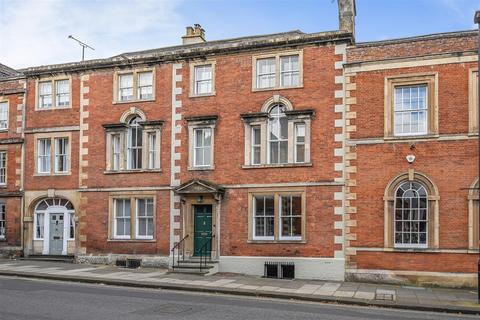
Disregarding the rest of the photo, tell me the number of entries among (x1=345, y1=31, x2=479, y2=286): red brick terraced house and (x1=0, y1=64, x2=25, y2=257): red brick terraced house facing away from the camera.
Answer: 0

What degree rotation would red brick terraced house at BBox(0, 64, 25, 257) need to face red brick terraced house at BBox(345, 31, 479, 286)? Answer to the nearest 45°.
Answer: approximately 90° to its left

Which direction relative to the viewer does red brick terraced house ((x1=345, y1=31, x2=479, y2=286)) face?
toward the camera

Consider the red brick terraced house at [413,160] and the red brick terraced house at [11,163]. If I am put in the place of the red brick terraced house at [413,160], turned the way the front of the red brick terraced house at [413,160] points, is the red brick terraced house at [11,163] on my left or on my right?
on my right

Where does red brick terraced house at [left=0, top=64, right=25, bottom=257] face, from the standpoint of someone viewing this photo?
facing the viewer and to the left of the viewer

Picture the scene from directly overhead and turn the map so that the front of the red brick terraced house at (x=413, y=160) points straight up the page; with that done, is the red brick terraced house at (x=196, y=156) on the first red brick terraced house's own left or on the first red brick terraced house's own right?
on the first red brick terraced house's own right

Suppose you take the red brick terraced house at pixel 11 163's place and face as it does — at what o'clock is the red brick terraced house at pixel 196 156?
the red brick terraced house at pixel 196 156 is roughly at 9 o'clock from the red brick terraced house at pixel 11 163.
